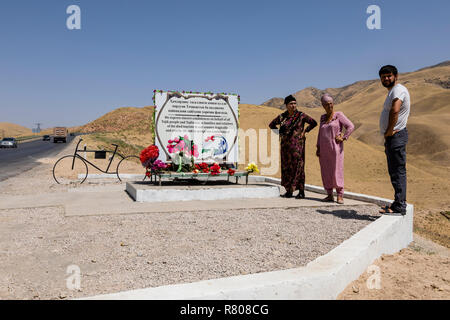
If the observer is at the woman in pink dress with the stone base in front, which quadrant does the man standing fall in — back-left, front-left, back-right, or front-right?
back-left

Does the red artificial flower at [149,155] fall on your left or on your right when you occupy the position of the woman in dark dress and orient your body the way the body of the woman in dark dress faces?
on your right

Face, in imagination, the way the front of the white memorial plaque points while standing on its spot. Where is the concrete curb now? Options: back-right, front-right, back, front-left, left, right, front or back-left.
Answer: front

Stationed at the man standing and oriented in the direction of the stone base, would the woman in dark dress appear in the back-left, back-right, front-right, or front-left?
front-right

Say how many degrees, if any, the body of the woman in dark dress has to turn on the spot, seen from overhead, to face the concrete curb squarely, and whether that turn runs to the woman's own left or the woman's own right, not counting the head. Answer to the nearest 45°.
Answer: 0° — they already face it

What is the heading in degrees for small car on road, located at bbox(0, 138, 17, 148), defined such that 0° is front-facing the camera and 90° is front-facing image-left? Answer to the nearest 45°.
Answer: approximately 45°

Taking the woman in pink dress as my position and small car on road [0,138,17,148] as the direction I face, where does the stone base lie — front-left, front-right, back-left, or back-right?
front-left

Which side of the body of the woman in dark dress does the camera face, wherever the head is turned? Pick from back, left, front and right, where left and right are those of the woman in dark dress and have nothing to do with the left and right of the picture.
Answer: front

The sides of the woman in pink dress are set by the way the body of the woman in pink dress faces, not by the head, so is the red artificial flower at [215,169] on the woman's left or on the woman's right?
on the woman's right

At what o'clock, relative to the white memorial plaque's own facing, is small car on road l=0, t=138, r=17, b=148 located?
The small car on road is roughly at 5 o'clock from the white memorial plaque.
